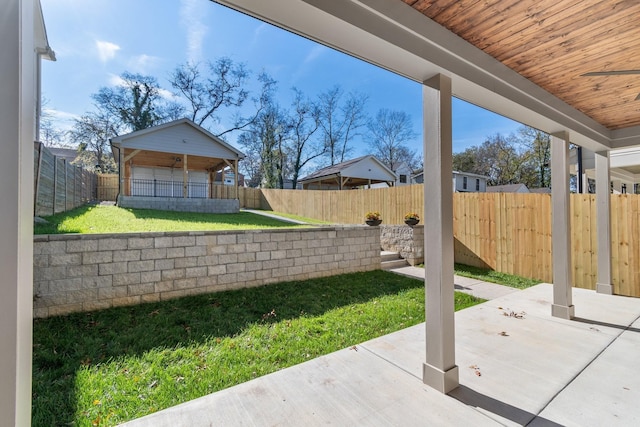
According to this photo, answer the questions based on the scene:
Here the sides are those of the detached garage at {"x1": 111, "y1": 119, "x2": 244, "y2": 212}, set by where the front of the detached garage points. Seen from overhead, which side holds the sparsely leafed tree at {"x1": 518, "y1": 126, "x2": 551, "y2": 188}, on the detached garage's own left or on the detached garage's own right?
on the detached garage's own left

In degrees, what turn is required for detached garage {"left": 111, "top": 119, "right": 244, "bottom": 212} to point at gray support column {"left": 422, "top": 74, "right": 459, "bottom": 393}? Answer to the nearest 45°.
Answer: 0° — it already faces it

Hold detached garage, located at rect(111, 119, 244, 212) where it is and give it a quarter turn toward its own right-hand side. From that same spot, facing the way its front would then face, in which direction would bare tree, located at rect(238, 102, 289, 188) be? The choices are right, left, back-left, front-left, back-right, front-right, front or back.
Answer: back-right

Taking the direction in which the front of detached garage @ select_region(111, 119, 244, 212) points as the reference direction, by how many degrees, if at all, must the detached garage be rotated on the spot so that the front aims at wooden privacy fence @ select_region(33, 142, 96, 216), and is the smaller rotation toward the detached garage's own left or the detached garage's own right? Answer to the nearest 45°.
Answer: approximately 45° to the detached garage's own right

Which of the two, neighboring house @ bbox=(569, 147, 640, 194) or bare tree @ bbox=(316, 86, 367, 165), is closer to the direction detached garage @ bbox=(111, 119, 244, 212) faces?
the neighboring house

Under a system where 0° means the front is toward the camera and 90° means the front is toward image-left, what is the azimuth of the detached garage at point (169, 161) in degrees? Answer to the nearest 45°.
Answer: approximately 0°

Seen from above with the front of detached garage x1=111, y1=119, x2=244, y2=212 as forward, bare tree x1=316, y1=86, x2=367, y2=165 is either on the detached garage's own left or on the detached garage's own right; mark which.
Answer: on the detached garage's own left

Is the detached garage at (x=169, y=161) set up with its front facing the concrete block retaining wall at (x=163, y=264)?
yes

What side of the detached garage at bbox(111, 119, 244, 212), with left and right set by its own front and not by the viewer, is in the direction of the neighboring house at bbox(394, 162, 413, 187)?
left

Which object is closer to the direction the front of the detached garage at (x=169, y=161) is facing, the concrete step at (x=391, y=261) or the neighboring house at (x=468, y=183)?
the concrete step

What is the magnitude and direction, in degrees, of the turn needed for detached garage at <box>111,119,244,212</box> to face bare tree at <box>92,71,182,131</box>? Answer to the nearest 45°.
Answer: approximately 180°

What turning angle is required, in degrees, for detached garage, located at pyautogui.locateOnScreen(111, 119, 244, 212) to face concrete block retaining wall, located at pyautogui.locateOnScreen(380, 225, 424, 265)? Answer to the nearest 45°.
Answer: approximately 45° to its left

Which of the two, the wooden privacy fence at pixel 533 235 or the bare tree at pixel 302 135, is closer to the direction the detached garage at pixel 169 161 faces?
the wooden privacy fence
